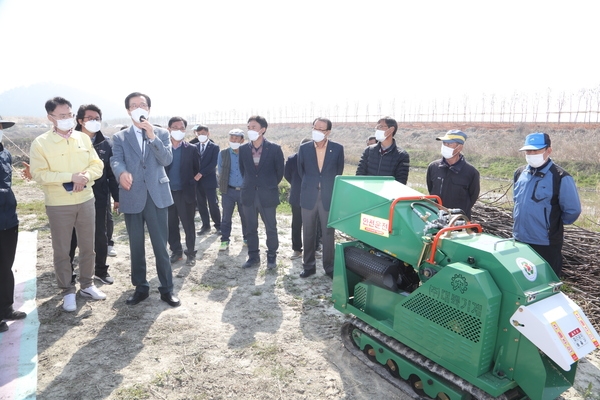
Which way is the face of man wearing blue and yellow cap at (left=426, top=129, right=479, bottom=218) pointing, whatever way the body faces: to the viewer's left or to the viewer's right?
to the viewer's left

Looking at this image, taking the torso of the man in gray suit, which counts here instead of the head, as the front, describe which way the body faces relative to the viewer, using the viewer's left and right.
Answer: facing the viewer

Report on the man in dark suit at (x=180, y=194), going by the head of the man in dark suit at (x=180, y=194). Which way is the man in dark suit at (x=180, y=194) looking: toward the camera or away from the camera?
toward the camera

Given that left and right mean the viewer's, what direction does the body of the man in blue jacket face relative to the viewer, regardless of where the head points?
facing the viewer and to the left of the viewer

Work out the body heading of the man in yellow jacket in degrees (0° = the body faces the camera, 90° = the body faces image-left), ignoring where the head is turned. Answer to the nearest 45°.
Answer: approximately 315°

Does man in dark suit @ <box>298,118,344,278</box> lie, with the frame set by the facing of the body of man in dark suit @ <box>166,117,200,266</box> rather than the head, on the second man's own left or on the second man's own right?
on the second man's own left

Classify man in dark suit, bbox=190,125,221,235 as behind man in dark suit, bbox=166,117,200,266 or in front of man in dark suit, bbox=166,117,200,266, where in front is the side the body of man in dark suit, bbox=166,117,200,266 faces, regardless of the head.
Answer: behind

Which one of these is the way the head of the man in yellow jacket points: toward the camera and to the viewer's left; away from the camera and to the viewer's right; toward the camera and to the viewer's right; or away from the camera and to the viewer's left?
toward the camera and to the viewer's right

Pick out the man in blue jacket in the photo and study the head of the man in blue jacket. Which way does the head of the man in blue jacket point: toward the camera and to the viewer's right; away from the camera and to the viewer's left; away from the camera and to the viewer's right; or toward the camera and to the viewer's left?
toward the camera and to the viewer's left

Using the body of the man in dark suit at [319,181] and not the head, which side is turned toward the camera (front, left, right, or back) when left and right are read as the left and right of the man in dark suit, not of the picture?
front

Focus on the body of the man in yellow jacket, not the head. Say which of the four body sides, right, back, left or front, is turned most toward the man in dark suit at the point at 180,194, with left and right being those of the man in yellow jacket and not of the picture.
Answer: left

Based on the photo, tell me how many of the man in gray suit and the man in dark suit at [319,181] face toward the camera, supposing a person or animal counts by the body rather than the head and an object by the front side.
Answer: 2

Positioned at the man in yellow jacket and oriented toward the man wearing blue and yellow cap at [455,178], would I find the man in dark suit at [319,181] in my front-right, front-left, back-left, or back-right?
front-left

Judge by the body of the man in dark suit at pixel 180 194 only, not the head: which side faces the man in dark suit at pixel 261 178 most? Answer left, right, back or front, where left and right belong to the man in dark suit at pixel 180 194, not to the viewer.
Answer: left
